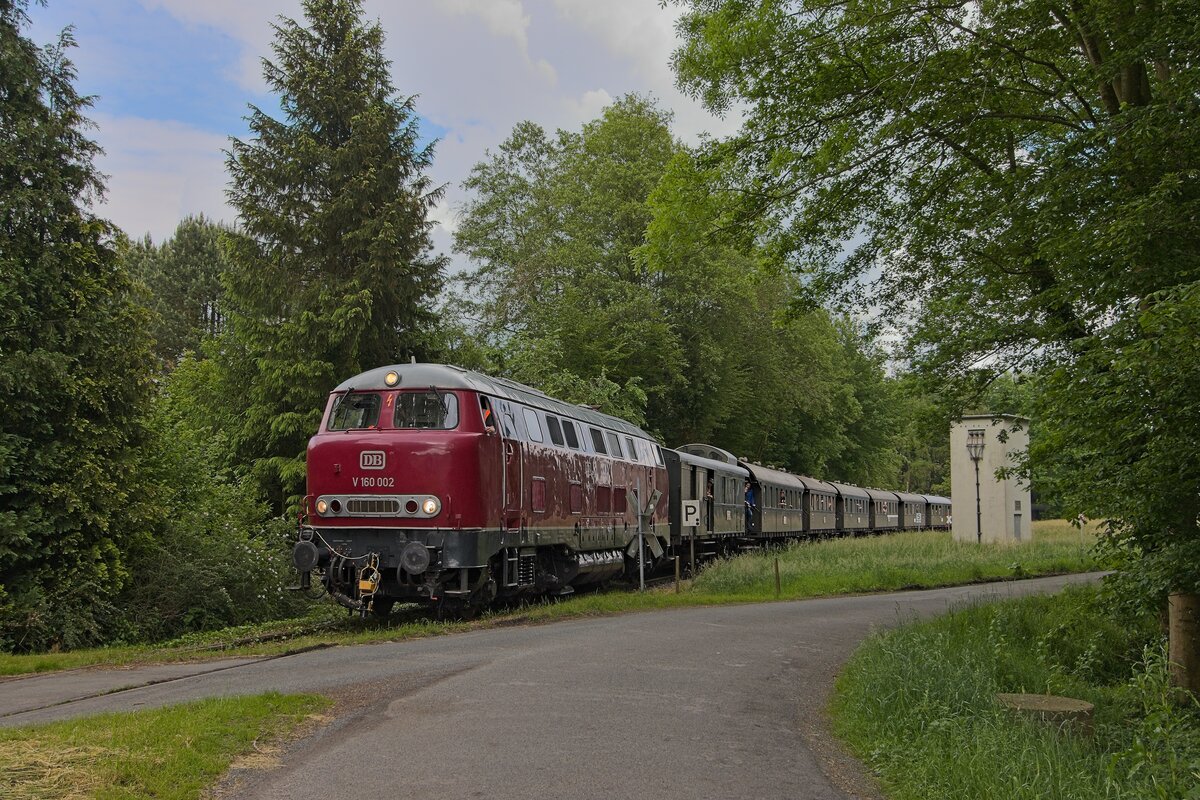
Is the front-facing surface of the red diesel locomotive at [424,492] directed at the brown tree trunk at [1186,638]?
no

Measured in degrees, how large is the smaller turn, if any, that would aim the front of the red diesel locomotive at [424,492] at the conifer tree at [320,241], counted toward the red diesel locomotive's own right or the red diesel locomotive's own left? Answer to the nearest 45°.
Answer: approximately 135° to the red diesel locomotive's own right

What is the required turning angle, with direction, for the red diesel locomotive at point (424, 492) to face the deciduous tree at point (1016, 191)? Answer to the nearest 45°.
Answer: approximately 90° to its left

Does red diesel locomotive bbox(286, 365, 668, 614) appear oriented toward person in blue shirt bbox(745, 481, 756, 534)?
no

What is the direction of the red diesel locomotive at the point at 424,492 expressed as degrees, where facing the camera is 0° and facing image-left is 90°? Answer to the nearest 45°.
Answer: approximately 45°
